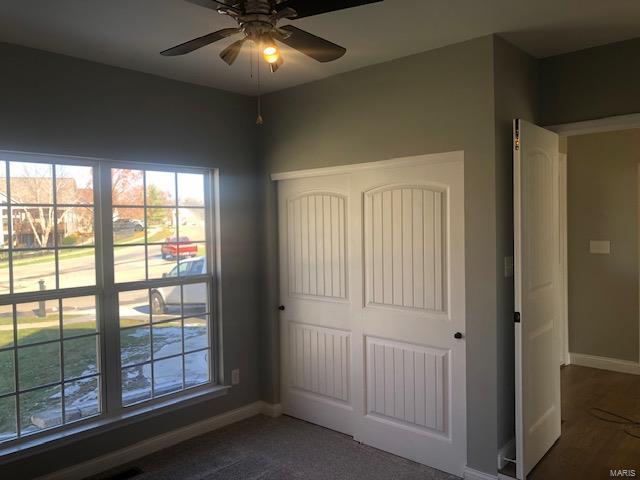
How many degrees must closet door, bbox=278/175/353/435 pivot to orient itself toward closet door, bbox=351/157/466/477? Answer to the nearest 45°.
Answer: approximately 90° to its left

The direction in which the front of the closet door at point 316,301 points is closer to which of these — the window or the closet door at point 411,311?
the window

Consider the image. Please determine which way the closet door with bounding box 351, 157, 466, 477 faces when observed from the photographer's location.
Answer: facing the viewer and to the left of the viewer

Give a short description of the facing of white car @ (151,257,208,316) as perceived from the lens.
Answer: facing to the left of the viewer

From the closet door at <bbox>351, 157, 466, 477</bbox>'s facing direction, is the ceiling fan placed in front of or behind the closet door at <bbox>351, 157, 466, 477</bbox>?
in front

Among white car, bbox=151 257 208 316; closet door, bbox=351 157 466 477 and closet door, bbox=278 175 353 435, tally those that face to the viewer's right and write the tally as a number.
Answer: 0

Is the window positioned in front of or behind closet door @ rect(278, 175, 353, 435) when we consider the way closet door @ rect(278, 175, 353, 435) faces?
in front
